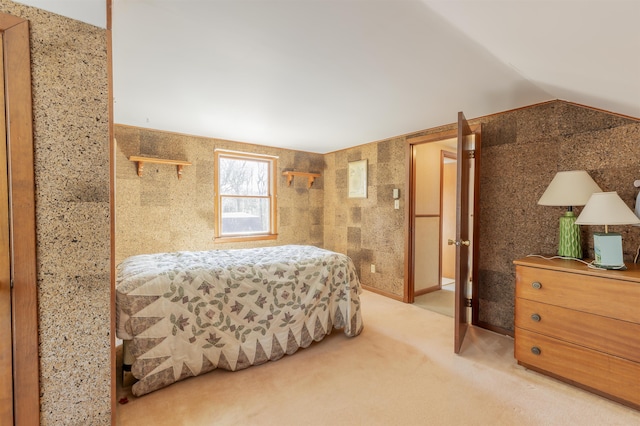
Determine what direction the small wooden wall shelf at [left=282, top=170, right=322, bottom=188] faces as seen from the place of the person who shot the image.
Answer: facing the viewer and to the right of the viewer

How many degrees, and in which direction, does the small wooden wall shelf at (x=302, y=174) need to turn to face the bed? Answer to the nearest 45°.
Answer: approximately 45° to its right

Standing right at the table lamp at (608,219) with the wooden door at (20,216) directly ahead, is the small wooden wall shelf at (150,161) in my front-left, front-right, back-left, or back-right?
front-right

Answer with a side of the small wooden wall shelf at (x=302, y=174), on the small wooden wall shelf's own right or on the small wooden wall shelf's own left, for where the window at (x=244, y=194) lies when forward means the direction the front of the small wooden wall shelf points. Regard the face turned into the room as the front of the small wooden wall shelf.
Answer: on the small wooden wall shelf's own right

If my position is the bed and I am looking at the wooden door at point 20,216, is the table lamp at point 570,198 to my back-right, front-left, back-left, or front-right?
back-left

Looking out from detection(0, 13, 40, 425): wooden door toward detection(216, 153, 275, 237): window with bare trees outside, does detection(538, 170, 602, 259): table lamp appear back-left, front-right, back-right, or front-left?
front-right

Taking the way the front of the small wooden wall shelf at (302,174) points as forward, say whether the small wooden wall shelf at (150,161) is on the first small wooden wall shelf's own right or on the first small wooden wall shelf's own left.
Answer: on the first small wooden wall shelf's own right

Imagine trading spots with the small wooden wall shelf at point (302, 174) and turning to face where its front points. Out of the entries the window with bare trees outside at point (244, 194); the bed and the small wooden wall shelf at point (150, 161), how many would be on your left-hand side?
0

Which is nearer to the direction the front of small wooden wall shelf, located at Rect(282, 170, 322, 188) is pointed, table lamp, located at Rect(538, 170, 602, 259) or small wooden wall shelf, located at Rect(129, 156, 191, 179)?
the table lamp

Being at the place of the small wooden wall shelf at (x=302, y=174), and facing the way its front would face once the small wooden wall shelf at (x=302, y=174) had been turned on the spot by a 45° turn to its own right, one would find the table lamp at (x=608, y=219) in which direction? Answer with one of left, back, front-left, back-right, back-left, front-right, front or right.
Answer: front-left

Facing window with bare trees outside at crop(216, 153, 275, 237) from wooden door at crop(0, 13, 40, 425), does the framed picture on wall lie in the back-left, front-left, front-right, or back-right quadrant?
front-right

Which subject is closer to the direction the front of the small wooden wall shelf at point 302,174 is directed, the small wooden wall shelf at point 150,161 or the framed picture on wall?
the framed picture on wall

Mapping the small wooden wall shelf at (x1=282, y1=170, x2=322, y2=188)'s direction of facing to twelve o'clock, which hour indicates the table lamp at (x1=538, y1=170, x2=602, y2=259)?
The table lamp is roughly at 12 o'clock from the small wooden wall shelf.

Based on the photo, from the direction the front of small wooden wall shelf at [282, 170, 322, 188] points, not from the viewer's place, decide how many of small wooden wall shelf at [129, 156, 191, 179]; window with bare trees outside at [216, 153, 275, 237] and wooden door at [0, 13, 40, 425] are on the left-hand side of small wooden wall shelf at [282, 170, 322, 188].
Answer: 0
